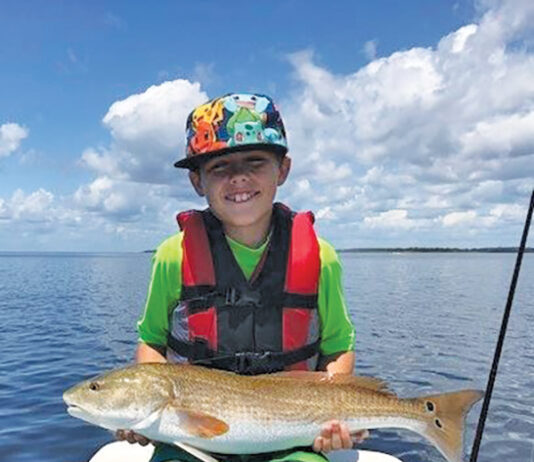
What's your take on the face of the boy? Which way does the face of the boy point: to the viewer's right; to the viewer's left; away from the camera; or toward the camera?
toward the camera

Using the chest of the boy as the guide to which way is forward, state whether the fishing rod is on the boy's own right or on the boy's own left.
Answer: on the boy's own left

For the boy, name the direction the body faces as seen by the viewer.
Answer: toward the camera
